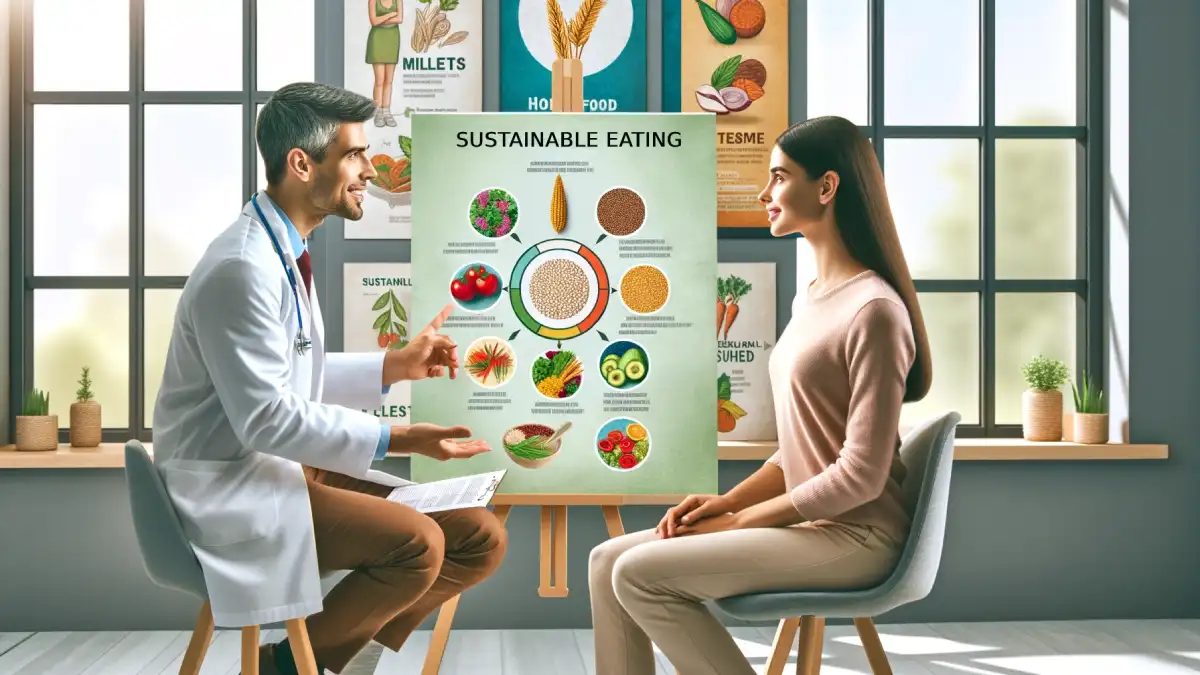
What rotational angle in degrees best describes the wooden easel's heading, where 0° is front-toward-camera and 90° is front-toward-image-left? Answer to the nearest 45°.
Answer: approximately 0°

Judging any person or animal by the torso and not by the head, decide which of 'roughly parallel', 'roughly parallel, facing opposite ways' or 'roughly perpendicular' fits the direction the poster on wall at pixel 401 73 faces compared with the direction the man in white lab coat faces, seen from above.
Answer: roughly perpendicular

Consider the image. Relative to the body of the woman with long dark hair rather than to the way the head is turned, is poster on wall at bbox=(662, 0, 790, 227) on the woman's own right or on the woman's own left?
on the woman's own right

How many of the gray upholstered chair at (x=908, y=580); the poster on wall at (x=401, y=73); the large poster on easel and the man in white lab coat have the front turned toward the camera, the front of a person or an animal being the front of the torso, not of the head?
2

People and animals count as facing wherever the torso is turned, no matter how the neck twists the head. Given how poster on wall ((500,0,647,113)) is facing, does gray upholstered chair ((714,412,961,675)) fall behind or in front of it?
in front

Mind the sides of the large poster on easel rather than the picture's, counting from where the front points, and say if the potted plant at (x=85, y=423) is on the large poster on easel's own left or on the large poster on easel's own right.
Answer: on the large poster on easel's own right

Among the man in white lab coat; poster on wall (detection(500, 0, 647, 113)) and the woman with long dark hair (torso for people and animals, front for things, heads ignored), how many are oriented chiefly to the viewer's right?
1

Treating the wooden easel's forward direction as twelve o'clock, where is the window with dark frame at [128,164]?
The window with dark frame is roughly at 4 o'clock from the wooden easel.

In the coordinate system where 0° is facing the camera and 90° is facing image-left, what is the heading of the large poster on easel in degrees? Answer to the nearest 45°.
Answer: approximately 0°

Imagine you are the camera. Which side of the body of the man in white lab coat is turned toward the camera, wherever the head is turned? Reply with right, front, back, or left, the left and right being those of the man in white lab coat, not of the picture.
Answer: right

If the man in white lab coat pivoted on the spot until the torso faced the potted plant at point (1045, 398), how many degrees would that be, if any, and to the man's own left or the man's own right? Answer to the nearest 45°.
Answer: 0° — they already face it

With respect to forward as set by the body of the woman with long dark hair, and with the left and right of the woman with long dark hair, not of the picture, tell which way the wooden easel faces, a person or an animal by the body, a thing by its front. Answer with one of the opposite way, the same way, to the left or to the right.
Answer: to the left
